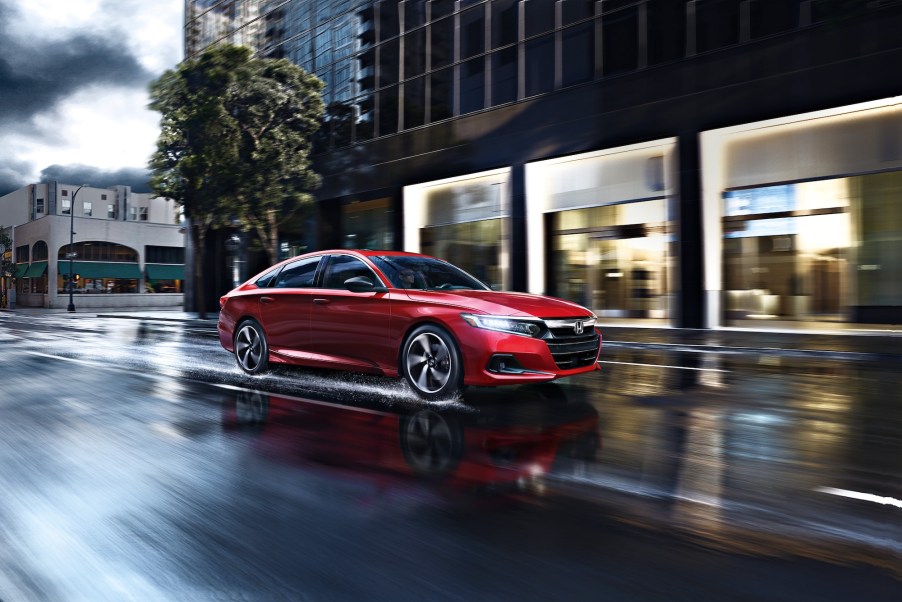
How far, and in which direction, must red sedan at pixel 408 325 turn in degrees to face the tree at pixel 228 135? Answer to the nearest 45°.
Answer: approximately 135° to its left

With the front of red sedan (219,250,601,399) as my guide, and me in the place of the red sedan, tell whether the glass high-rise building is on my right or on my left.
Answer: on my left

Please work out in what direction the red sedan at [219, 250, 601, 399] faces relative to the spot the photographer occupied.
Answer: facing the viewer and to the right of the viewer
